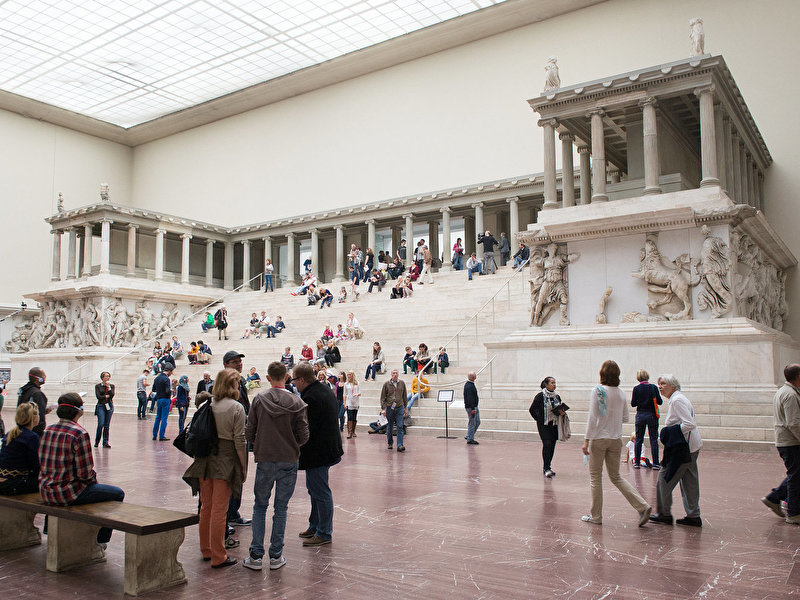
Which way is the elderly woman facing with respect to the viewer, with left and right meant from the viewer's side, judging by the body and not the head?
facing to the left of the viewer

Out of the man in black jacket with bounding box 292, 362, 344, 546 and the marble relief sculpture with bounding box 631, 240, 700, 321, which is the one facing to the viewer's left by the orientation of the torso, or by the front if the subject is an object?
the man in black jacket

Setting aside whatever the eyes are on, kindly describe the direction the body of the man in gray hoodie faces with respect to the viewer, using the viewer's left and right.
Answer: facing away from the viewer

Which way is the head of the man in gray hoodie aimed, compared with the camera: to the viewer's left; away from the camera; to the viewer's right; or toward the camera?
away from the camera

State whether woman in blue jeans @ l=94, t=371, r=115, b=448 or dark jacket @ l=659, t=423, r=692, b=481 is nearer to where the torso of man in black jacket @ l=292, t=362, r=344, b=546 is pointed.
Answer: the woman in blue jeans

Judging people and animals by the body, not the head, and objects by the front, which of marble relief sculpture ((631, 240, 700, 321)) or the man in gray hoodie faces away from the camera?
the man in gray hoodie

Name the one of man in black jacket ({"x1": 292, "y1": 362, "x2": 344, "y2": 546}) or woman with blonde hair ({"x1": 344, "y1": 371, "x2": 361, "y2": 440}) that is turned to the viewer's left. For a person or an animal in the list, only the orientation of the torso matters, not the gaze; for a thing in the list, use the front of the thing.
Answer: the man in black jacket

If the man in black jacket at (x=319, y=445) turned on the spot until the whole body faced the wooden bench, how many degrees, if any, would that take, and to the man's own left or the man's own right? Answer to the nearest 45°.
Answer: approximately 45° to the man's own left

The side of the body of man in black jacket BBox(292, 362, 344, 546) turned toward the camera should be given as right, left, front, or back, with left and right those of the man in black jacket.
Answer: left

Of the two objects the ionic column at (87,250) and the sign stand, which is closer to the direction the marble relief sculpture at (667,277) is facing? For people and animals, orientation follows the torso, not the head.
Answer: the sign stand

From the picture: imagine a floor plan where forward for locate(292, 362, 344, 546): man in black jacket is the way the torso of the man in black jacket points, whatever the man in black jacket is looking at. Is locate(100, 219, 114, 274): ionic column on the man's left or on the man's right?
on the man's right
